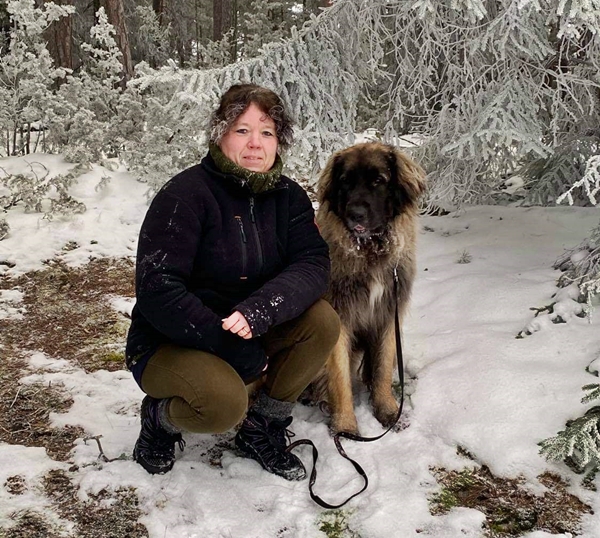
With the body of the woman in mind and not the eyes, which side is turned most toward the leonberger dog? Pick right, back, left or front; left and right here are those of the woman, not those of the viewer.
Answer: left

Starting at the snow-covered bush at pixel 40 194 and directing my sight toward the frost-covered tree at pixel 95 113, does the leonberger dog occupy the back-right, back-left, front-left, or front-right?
back-right

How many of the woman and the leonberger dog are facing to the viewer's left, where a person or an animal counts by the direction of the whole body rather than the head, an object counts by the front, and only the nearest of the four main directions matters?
0

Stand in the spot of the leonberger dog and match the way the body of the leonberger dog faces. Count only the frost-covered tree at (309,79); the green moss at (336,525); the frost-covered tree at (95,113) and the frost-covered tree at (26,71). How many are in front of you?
1

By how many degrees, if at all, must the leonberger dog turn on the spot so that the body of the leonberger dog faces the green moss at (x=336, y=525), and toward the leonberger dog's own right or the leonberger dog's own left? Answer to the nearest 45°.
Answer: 0° — it already faces it

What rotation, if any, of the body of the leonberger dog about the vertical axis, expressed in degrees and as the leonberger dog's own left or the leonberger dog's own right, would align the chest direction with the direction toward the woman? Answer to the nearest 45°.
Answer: approximately 45° to the leonberger dog's own right

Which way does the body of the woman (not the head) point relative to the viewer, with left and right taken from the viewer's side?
facing the viewer and to the right of the viewer

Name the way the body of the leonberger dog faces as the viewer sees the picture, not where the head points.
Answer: toward the camera

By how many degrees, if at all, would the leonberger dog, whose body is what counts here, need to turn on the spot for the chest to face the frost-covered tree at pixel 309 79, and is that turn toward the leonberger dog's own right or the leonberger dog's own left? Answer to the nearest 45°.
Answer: approximately 180°

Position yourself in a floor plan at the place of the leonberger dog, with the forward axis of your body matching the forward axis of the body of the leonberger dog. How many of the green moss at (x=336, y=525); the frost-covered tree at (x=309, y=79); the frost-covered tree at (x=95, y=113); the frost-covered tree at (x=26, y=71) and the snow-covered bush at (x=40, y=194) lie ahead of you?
1

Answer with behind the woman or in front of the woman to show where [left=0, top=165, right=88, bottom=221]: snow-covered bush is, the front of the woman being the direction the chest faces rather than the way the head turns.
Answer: behind

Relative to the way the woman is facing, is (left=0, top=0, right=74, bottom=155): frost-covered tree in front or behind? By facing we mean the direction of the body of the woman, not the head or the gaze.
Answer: behind
